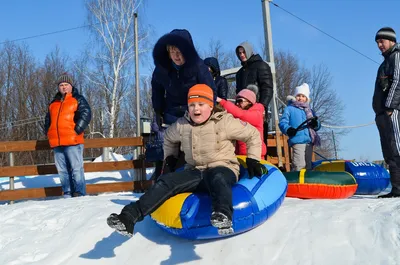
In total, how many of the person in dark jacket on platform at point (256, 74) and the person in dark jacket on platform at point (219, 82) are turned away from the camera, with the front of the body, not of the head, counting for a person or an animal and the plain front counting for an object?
0

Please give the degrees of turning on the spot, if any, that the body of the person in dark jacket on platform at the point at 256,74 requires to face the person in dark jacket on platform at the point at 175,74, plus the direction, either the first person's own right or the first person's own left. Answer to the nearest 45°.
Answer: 0° — they already face them

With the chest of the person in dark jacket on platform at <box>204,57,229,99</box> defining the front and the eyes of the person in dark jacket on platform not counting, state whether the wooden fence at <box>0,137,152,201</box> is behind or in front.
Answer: in front

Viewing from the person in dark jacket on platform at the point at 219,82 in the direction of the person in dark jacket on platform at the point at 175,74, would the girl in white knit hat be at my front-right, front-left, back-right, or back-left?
back-left

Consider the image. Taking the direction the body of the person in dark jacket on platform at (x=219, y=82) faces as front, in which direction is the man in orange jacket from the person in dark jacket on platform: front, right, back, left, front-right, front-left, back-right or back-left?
front

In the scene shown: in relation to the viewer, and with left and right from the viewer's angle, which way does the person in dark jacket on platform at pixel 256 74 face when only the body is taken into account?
facing the viewer and to the left of the viewer
